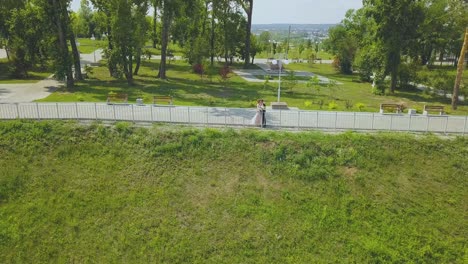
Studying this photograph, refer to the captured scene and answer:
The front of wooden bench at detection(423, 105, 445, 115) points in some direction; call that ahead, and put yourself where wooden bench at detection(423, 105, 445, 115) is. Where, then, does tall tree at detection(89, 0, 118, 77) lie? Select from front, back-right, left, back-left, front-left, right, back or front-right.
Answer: right

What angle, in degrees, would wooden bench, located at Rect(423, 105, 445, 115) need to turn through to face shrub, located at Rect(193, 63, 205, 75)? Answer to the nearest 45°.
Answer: approximately 90° to its right

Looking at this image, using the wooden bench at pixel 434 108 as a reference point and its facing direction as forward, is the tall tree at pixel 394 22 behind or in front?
behind

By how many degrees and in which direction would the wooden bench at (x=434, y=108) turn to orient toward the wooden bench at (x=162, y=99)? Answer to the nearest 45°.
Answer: approximately 45° to its right

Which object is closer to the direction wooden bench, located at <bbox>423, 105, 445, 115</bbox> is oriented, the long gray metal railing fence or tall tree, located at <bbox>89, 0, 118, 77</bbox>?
the long gray metal railing fence

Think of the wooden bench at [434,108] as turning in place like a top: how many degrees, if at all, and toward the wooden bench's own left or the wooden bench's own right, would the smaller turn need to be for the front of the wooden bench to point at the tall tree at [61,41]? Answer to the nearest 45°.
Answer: approximately 90° to the wooden bench's own right

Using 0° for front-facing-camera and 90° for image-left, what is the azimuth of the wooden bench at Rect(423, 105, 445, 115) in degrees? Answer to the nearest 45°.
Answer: approximately 0°

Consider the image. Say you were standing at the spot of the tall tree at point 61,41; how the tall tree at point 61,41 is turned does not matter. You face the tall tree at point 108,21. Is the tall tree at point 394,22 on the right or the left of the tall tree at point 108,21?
right

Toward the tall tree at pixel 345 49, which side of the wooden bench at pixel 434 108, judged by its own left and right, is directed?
back
